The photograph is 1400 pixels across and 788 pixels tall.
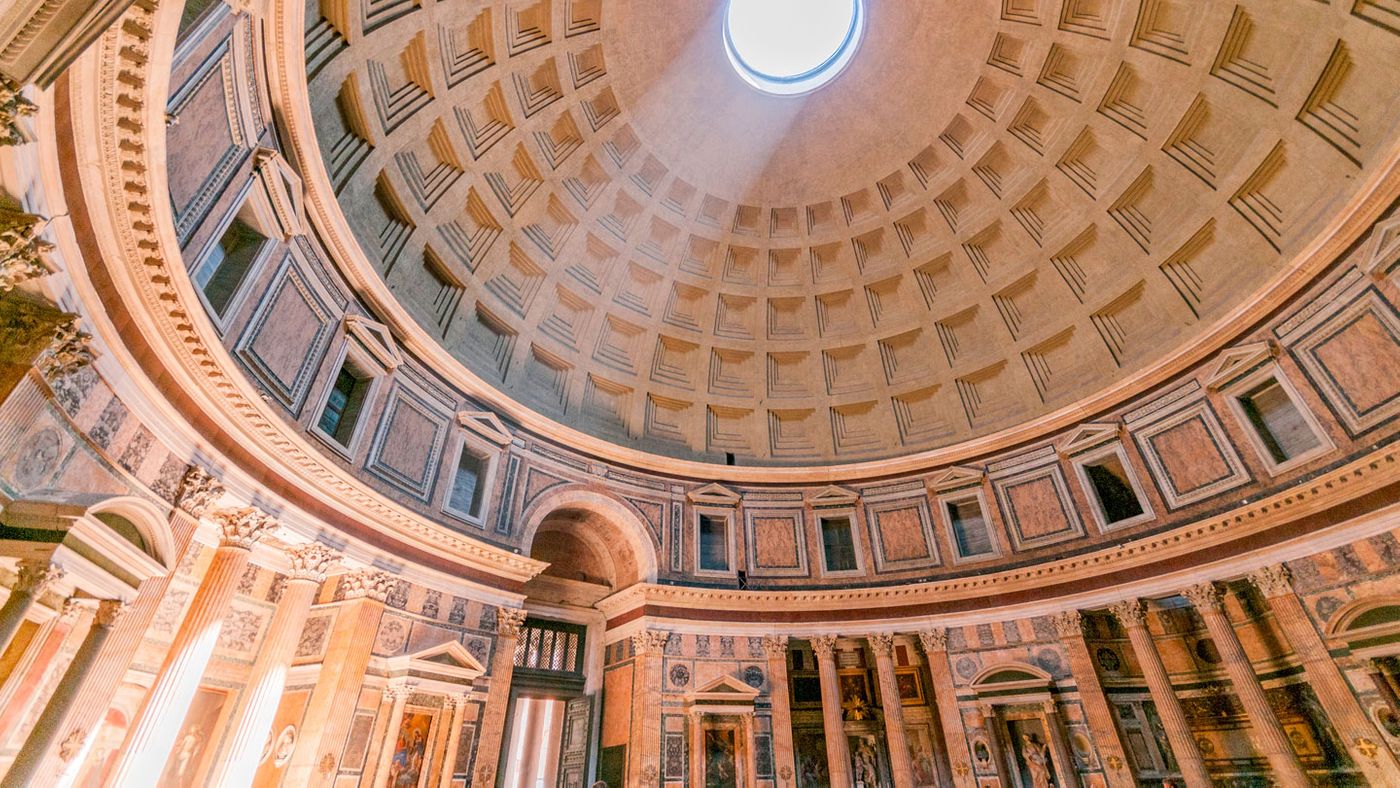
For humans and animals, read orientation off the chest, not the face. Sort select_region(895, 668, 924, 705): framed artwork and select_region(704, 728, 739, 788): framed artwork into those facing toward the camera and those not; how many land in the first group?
2

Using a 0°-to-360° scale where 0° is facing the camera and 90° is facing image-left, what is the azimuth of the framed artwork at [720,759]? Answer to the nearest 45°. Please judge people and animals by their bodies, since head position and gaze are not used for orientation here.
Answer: approximately 0°

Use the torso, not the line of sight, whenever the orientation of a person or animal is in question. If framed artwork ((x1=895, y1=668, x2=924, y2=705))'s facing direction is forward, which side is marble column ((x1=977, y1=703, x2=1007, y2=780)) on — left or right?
on its left

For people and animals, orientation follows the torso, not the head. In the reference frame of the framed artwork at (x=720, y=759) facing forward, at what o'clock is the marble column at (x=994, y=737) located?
The marble column is roughly at 9 o'clock from the framed artwork.

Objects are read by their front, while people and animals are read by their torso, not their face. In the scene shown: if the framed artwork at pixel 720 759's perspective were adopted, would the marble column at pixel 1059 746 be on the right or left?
on its left

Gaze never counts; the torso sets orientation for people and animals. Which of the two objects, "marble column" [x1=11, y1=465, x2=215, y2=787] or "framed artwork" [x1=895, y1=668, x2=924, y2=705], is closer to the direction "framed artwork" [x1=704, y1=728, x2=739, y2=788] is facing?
the marble column

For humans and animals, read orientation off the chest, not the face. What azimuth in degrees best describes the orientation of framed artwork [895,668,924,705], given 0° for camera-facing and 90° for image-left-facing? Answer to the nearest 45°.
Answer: approximately 0°

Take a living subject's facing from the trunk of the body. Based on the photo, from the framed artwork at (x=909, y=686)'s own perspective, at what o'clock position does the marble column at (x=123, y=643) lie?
The marble column is roughly at 1 o'clock from the framed artwork.
